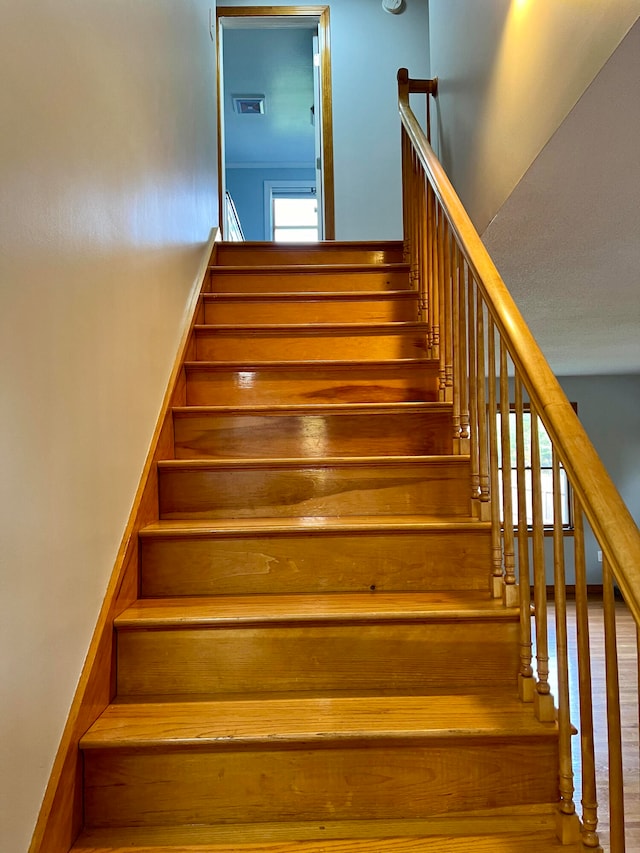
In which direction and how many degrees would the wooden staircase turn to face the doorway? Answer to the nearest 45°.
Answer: approximately 180°

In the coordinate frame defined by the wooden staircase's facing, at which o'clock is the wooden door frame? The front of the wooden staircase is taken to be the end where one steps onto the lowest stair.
The wooden door frame is roughly at 6 o'clock from the wooden staircase.

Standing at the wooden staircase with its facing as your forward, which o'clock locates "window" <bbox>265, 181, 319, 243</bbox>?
The window is roughly at 6 o'clock from the wooden staircase.

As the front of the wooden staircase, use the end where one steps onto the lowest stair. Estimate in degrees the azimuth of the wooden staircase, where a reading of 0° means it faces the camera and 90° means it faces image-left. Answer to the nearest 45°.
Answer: approximately 0°
